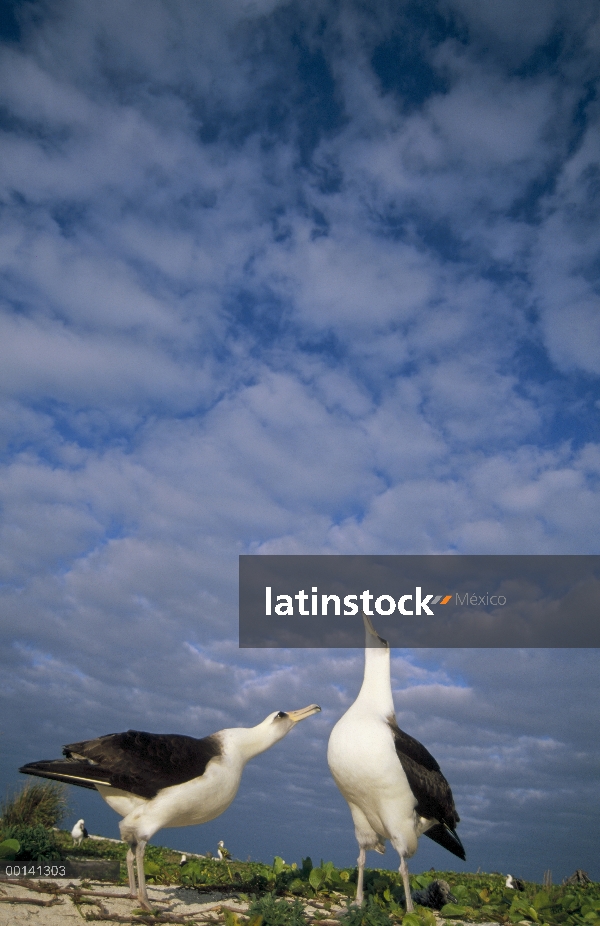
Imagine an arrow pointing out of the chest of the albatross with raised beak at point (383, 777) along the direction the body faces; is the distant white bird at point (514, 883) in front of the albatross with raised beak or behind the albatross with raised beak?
behind

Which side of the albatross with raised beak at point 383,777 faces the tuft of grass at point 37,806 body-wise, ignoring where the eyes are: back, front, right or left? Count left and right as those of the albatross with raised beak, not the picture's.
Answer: right

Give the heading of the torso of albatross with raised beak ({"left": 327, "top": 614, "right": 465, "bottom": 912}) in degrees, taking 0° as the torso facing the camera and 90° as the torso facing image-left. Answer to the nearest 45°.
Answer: approximately 45°

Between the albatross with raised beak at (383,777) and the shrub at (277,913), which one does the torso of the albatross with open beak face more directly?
the albatross with raised beak

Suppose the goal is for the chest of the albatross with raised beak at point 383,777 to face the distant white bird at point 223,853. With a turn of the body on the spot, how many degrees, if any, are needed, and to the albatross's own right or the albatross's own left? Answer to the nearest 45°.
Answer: approximately 90° to the albatross's own right

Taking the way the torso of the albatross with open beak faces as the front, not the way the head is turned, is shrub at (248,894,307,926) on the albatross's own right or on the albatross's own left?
on the albatross's own right

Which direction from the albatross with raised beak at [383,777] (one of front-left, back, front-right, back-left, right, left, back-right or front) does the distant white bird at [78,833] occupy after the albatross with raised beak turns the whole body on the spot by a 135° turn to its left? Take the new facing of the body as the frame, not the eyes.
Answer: back-left

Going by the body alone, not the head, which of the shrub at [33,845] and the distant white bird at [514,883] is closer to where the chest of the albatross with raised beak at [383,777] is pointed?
the shrub

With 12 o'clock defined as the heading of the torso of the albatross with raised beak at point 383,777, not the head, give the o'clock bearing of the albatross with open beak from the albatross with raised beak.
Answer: The albatross with open beak is roughly at 1 o'clock from the albatross with raised beak.

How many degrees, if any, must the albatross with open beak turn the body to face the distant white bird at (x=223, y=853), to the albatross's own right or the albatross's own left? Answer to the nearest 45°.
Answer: approximately 90° to the albatross's own left

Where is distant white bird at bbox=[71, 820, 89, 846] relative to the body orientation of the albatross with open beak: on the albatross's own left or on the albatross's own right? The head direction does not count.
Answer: on the albatross's own left

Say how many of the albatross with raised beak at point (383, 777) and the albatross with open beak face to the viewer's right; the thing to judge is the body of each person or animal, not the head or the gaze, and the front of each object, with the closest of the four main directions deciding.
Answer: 1

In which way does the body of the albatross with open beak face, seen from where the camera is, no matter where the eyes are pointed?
to the viewer's right

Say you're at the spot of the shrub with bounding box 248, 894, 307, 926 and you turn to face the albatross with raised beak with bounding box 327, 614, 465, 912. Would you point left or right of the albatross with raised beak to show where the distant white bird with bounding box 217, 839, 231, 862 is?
left
